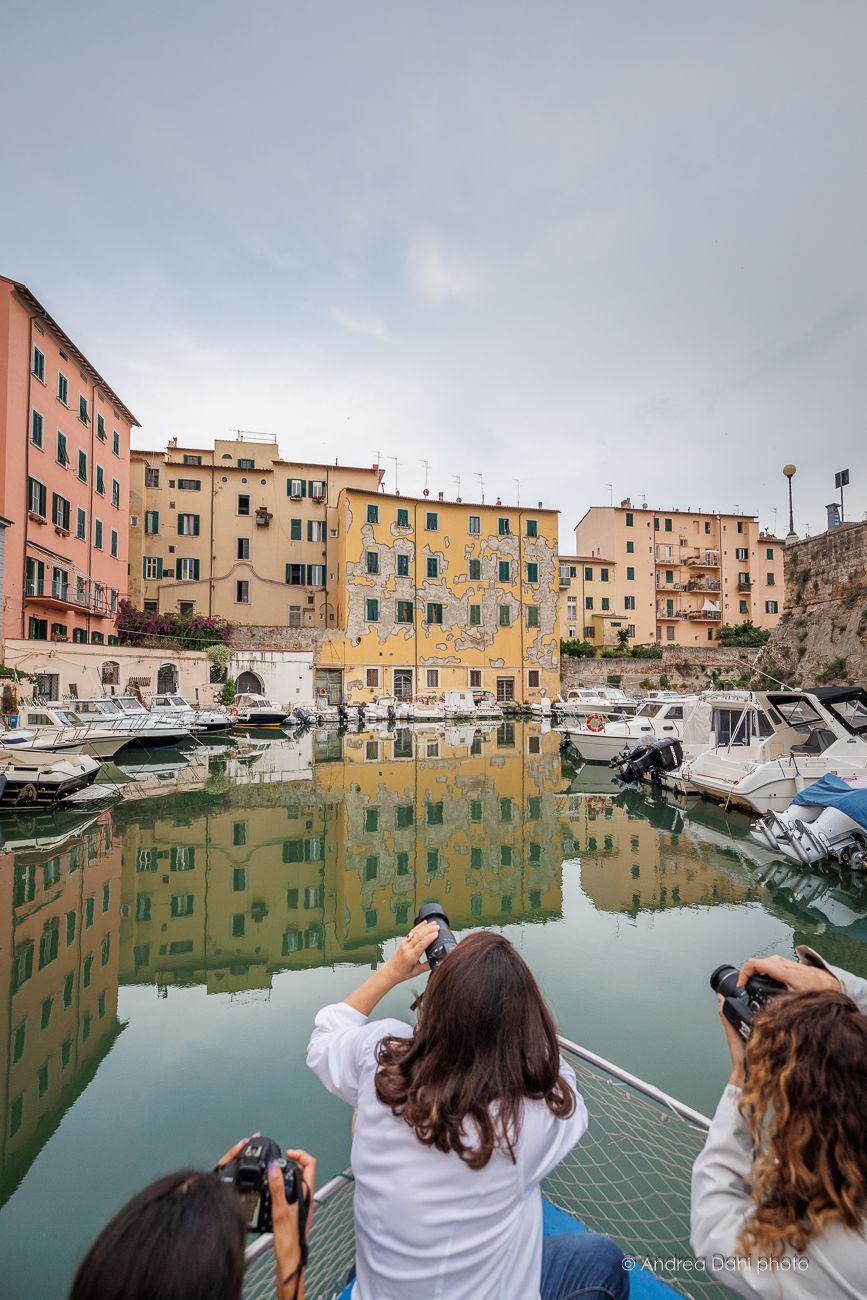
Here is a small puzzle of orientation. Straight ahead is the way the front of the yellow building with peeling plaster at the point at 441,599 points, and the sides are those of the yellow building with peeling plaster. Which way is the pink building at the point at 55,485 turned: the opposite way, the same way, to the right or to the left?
to the left

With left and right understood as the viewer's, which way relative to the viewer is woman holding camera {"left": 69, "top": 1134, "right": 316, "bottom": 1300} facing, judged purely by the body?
facing away from the viewer and to the right of the viewer

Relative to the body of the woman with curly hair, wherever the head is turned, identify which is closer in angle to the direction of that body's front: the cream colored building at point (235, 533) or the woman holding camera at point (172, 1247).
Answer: the cream colored building

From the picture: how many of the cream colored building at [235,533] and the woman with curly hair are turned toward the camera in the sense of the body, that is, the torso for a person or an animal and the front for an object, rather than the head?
1

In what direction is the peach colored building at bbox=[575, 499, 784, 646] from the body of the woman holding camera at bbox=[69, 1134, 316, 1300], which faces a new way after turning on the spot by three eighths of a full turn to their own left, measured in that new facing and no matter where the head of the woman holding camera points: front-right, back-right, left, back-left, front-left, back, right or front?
back-right

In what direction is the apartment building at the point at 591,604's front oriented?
toward the camera

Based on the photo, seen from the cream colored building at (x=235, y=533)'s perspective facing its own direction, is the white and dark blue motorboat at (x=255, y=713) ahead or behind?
ahead

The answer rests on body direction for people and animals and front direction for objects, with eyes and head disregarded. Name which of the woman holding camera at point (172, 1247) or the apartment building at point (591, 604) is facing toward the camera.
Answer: the apartment building

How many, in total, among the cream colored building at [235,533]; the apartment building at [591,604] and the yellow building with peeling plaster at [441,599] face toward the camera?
3

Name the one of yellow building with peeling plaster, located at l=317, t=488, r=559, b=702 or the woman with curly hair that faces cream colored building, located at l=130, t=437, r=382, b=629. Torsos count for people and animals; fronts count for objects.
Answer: the woman with curly hair

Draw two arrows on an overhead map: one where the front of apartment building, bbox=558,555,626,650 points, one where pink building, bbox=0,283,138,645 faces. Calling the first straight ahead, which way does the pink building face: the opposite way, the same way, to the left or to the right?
to the left

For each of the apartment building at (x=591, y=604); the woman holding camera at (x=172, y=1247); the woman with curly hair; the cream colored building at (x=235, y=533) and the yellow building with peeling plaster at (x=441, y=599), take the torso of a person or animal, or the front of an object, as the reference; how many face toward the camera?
3

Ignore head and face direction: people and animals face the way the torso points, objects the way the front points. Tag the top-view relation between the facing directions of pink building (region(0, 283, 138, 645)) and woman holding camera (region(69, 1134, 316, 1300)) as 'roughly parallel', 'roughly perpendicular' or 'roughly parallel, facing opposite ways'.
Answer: roughly perpendicular

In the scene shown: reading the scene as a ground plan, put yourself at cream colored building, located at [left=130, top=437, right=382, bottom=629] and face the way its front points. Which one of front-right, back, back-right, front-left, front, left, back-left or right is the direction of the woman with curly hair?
front

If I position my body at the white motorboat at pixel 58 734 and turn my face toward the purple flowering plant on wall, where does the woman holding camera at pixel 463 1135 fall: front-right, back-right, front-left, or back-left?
back-right

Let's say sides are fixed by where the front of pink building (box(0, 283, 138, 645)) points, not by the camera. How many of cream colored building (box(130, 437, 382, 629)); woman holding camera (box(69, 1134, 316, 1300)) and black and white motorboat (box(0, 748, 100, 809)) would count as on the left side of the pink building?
1

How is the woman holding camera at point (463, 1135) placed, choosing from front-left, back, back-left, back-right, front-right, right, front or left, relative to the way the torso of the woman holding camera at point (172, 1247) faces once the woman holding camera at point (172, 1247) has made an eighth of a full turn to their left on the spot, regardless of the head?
front-right

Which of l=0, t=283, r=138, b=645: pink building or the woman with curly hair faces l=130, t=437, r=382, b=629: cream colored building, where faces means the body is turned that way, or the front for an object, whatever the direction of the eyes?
the woman with curly hair

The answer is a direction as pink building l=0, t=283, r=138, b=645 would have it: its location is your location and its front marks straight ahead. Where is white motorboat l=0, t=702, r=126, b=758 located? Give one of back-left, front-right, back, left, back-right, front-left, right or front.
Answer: front-right

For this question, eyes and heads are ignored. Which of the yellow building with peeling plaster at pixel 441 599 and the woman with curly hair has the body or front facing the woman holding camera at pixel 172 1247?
the yellow building with peeling plaster

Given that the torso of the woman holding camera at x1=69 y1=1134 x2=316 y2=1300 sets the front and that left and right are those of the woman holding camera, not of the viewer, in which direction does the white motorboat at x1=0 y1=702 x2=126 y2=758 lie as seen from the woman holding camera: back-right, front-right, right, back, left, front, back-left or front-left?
front-left

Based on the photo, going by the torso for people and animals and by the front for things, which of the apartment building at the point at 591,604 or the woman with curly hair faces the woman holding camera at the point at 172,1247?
the apartment building

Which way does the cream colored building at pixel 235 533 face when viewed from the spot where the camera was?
facing the viewer

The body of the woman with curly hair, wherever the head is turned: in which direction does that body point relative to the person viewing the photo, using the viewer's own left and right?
facing away from the viewer and to the left of the viewer
